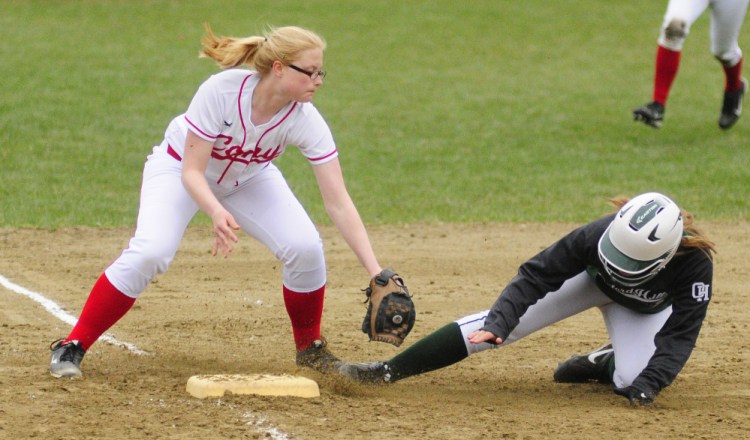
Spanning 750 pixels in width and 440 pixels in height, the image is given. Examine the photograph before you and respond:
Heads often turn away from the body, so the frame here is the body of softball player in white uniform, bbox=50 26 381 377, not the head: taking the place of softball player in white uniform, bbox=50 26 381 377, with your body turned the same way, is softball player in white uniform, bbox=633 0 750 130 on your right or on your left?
on your left

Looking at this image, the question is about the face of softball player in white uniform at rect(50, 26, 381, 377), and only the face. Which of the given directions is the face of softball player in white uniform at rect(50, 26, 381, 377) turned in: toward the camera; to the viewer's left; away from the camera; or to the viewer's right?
to the viewer's right

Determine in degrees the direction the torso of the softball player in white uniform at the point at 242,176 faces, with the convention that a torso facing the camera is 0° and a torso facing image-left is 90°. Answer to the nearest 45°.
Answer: approximately 315°
